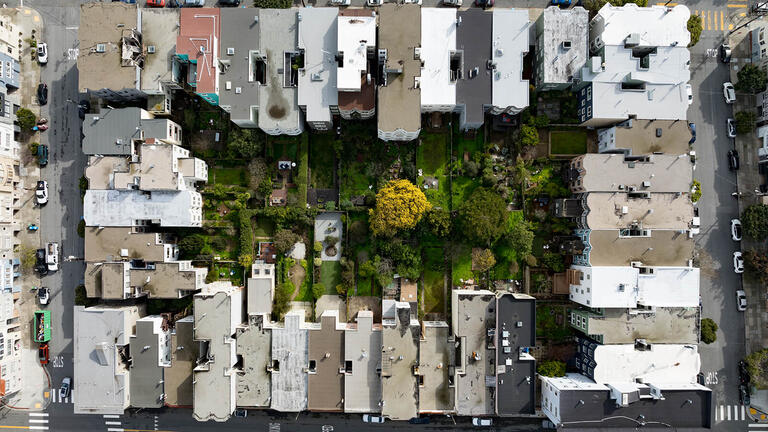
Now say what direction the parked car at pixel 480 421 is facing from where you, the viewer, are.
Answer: facing to the left of the viewer

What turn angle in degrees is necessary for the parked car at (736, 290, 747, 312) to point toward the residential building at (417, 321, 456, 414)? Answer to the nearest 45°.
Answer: approximately 135° to its left

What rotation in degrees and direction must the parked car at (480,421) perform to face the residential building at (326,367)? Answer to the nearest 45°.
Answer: approximately 45° to its left

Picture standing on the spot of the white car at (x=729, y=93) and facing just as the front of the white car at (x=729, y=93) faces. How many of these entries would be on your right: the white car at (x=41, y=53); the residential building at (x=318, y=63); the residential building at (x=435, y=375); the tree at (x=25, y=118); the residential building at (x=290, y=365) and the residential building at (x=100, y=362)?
0

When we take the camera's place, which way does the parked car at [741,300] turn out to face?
facing away from the viewer

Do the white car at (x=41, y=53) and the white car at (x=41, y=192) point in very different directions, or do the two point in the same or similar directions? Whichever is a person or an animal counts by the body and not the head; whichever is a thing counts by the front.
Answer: same or similar directions

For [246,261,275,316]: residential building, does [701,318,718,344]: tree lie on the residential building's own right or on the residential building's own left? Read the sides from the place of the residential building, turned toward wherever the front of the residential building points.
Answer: on the residential building's own left

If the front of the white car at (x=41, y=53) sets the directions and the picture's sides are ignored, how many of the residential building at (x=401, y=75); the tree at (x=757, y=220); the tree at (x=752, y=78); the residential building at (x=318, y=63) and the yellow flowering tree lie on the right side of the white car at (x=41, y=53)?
0
